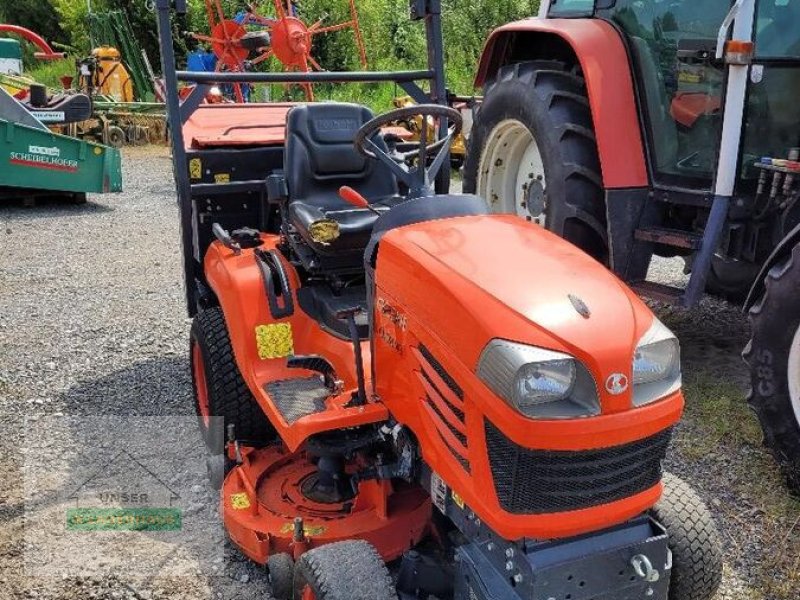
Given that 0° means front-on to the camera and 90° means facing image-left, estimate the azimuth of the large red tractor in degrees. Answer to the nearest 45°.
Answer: approximately 315°

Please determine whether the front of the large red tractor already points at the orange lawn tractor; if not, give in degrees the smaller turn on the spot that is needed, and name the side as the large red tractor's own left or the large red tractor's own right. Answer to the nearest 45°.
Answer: approximately 45° to the large red tractor's own right

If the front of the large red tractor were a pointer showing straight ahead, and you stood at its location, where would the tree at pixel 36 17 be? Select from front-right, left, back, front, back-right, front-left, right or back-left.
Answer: back

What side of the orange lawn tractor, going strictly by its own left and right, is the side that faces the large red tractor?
left

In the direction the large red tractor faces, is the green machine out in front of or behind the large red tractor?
behind

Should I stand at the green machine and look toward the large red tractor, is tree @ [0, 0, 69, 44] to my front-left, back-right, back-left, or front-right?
back-left

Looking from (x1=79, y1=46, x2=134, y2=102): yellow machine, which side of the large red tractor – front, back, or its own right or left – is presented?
back

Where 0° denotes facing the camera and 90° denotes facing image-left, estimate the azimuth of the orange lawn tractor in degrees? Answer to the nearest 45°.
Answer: approximately 315°
